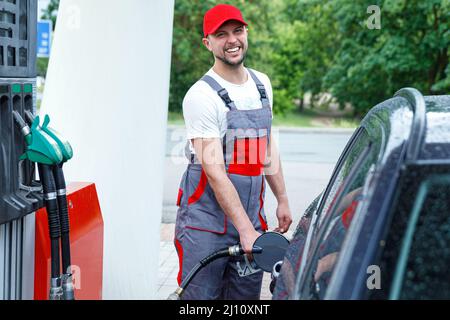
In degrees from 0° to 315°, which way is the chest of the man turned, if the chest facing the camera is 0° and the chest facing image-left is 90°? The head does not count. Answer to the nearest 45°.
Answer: approximately 315°

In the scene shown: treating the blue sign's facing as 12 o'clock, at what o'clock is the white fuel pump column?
The white fuel pump column is roughly at 12 o'clock from the blue sign.

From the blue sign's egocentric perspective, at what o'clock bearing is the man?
The man is roughly at 12 o'clock from the blue sign.

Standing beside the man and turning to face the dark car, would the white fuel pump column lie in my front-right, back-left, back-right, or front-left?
back-right

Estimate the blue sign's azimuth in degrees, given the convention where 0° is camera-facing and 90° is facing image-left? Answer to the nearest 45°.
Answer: approximately 0°

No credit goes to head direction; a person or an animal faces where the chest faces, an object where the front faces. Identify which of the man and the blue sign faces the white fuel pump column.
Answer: the blue sign
